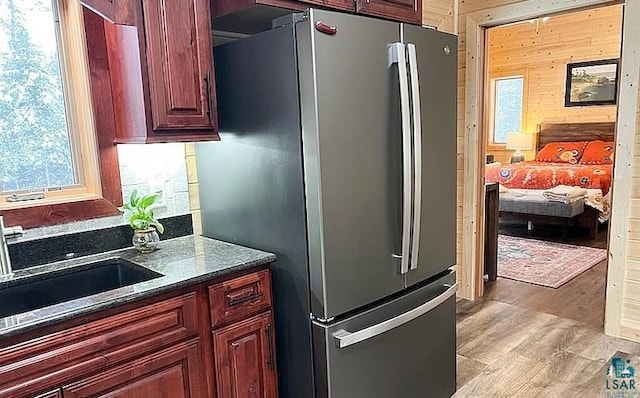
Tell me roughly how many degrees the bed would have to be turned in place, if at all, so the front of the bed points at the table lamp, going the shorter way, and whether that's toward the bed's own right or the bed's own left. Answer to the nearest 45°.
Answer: approximately 90° to the bed's own right

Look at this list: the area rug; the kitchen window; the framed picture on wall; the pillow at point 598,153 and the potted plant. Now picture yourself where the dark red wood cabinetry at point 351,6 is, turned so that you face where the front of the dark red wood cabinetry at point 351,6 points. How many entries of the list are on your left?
3

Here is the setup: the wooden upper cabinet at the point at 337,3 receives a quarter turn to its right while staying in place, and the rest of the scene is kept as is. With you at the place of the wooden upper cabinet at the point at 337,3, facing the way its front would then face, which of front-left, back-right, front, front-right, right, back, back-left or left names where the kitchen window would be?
front-right

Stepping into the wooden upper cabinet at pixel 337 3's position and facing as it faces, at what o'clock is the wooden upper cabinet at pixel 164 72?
the wooden upper cabinet at pixel 164 72 is roughly at 4 o'clock from the wooden upper cabinet at pixel 337 3.

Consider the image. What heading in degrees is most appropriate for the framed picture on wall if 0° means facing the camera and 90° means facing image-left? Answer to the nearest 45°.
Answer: approximately 45°
